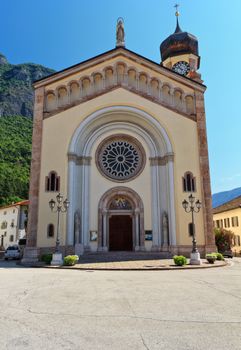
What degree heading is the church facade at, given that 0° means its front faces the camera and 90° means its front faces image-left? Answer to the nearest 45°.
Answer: approximately 0°

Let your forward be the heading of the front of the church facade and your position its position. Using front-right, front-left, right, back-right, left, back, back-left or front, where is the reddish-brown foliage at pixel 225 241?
back-left

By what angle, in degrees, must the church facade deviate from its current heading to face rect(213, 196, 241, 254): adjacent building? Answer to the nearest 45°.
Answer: approximately 135° to its left

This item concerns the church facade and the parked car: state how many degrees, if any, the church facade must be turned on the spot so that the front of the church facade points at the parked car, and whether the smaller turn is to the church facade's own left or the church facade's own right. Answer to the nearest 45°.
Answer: approximately 90° to the church facade's own right
